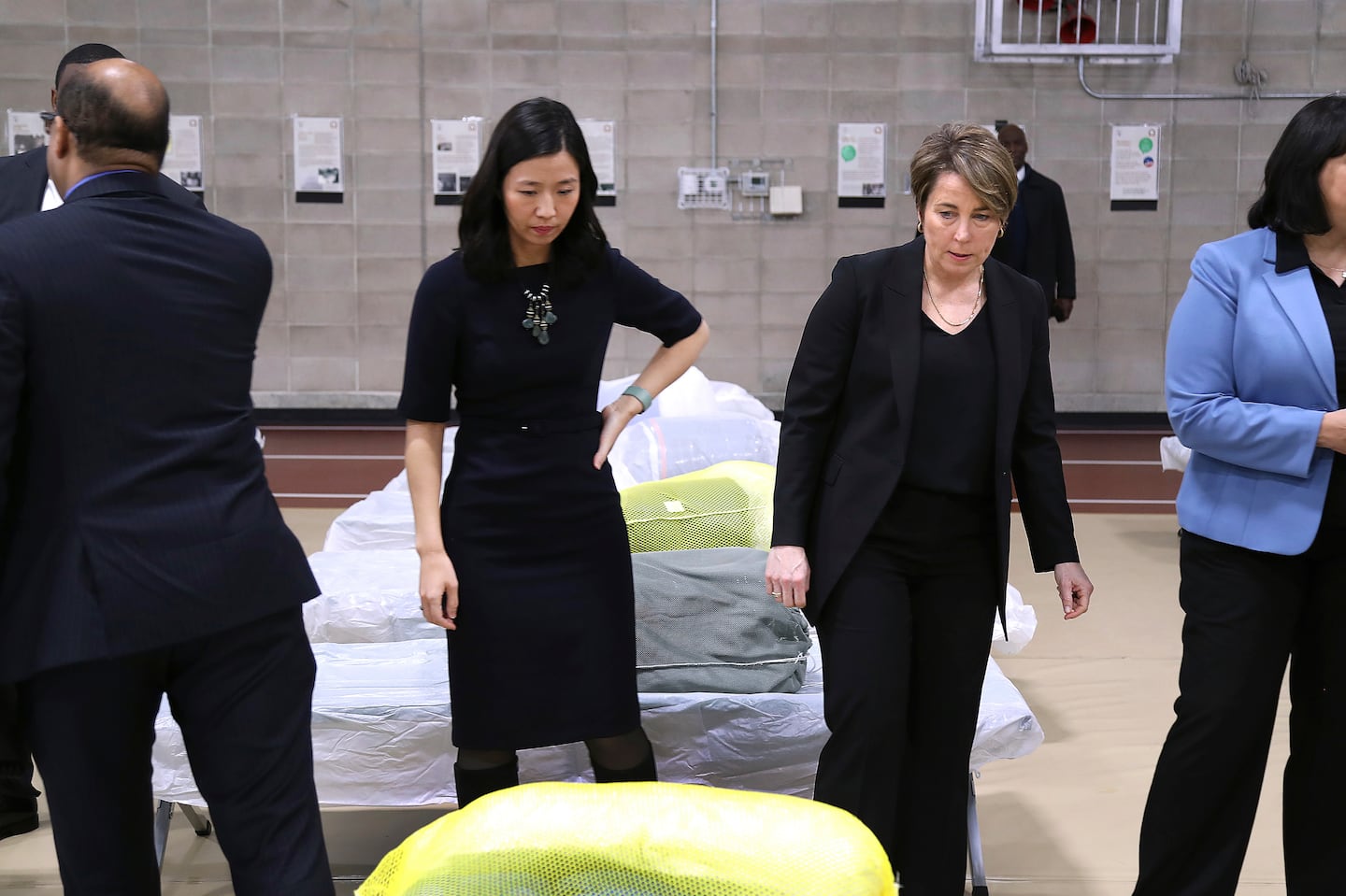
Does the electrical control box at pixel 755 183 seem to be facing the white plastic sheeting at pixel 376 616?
yes

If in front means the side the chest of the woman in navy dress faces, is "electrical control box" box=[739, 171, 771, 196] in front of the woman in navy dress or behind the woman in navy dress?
behind

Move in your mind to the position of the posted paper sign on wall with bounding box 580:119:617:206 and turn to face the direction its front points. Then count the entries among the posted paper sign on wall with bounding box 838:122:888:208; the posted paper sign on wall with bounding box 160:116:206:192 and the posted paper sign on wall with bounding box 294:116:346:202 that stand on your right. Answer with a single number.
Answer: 2

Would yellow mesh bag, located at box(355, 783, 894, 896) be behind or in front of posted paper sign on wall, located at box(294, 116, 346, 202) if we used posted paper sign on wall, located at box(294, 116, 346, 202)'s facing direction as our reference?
in front

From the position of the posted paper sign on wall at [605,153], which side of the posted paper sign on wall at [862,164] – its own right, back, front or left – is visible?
right

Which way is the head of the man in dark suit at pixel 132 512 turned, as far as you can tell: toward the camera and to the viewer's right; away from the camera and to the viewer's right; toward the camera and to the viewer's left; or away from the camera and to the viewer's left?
away from the camera and to the viewer's left

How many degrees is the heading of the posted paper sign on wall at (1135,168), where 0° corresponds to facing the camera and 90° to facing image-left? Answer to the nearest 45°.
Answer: approximately 0°
